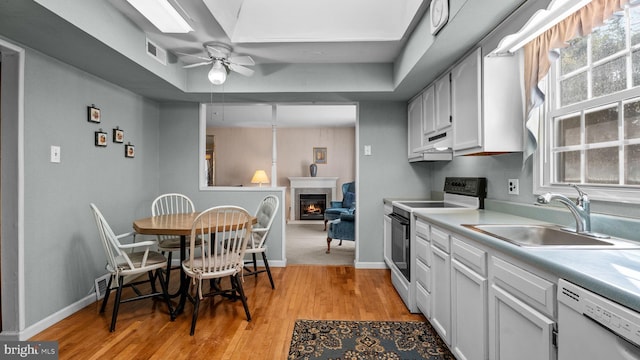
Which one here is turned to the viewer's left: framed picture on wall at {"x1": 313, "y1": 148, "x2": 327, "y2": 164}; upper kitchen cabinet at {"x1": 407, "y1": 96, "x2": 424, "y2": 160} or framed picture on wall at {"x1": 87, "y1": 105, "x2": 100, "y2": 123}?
the upper kitchen cabinet

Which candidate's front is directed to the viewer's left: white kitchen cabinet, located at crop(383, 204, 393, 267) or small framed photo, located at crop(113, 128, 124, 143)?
the white kitchen cabinet

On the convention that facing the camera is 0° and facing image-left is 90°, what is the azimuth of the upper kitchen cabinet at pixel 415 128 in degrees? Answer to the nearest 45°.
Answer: approximately 90°

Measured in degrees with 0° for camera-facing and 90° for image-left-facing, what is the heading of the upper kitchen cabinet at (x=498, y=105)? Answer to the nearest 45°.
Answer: approximately 45°

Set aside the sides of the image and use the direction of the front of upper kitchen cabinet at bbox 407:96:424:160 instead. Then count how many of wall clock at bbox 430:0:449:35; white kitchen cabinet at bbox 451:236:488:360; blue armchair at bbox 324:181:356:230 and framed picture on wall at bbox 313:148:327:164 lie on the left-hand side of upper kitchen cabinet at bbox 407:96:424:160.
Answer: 2

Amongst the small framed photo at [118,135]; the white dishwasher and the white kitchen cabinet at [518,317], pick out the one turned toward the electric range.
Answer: the small framed photo

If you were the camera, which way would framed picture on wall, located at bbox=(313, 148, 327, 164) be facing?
facing the viewer

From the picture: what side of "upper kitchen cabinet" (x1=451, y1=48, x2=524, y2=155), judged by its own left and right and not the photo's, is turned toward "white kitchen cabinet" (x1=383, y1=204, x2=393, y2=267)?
right

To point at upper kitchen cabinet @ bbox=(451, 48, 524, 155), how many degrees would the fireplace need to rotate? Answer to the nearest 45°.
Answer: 0° — it already faces it

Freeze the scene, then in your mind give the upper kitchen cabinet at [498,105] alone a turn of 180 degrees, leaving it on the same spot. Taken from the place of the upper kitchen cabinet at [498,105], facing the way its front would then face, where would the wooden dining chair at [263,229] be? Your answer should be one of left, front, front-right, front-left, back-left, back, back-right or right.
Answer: back-left

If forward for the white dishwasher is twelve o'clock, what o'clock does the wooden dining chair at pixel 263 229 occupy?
The wooden dining chair is roughly at 2 o'clock from the white dishwasher.

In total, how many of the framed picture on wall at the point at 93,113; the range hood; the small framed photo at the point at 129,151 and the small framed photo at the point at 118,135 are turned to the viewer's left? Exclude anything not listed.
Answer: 1

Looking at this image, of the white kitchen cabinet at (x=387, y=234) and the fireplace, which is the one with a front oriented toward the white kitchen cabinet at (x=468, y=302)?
the fireplace

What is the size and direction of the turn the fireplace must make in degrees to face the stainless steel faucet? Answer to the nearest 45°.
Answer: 0° — it already faces it

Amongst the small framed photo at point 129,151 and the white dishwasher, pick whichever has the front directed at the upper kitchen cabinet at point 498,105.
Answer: the small framed photo

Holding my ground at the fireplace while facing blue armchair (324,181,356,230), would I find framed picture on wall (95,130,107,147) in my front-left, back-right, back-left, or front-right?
front-right

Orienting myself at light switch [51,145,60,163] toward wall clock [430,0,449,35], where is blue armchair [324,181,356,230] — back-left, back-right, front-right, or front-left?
front-left

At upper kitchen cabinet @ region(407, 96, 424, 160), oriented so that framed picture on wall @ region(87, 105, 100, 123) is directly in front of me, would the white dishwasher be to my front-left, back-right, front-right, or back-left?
front-left

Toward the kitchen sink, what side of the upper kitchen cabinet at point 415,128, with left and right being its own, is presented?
left

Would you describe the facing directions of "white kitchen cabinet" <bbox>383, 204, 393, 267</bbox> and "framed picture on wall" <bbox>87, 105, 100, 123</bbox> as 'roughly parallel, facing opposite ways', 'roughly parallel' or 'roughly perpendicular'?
roughly parallel, facing opposite ways

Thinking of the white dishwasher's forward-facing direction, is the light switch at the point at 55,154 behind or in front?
in front
